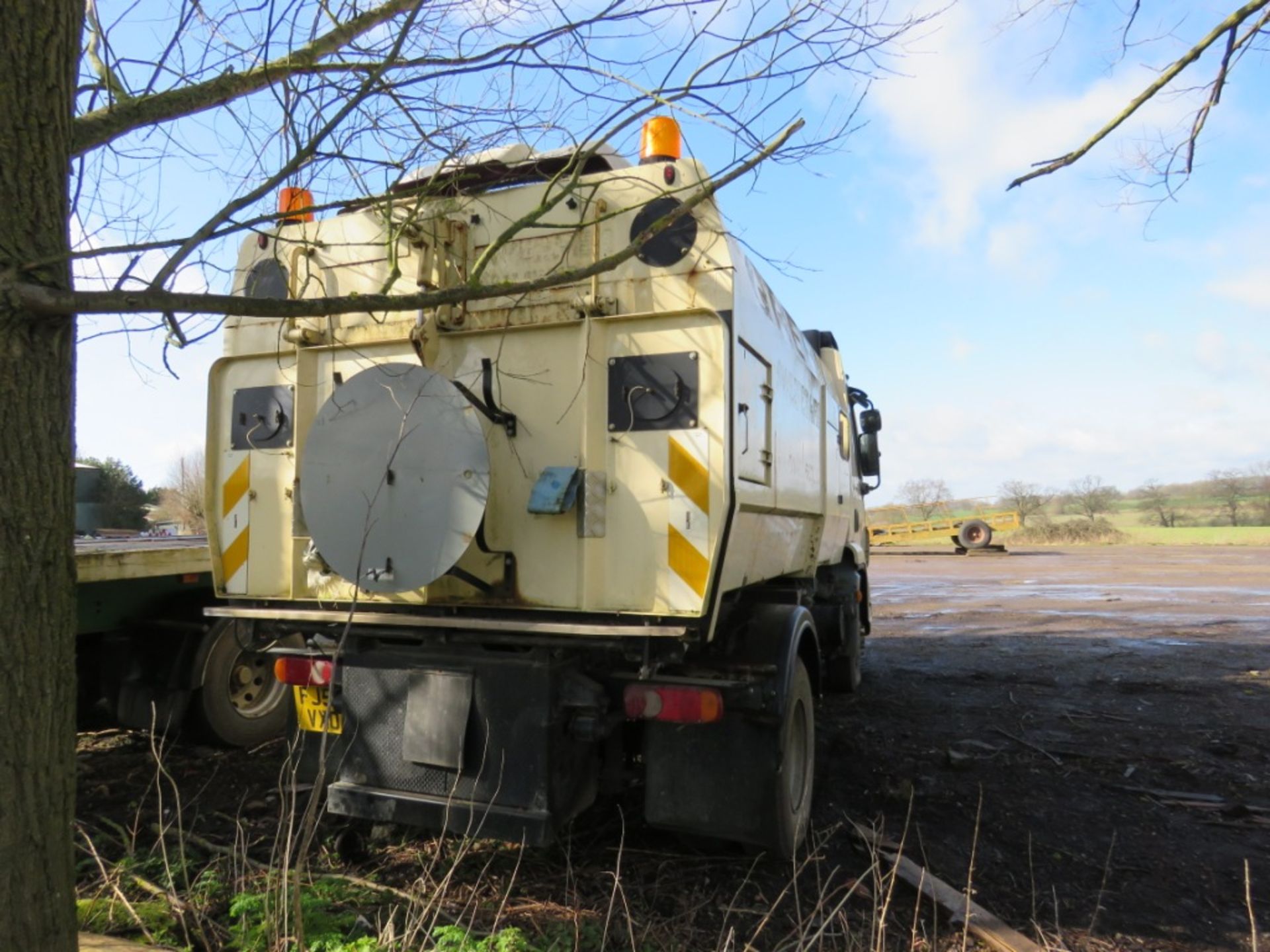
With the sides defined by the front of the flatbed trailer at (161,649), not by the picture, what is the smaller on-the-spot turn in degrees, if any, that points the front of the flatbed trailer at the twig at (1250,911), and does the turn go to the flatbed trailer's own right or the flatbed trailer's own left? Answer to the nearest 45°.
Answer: approximately 90° to the flatbed trailer's own right

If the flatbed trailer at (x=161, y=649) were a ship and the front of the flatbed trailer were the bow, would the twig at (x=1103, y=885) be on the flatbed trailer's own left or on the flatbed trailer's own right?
on the flatbed trailer's own right

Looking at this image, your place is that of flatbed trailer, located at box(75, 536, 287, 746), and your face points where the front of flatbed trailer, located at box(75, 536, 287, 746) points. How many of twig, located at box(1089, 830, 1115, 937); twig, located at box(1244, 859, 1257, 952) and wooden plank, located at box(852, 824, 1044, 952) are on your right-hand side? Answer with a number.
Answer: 3

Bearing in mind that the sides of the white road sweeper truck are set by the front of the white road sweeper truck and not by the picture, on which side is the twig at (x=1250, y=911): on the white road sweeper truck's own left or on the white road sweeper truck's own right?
on the white road sweeper truck's own right

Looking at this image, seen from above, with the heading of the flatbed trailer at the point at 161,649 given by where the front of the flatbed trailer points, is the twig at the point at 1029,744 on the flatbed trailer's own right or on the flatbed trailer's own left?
on the flatbed trailer's own right

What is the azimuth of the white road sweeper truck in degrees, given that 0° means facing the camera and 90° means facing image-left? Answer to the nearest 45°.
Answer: approximately 225°

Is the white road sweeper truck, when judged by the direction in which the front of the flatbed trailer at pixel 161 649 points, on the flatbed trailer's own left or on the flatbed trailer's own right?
on the flatbed trailer's own right

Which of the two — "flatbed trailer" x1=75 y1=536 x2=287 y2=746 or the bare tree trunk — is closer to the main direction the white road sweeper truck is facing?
the flatbed trailer

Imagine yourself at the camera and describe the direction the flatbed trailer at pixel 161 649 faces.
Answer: facing away from the viewer and to the right of the viewer
